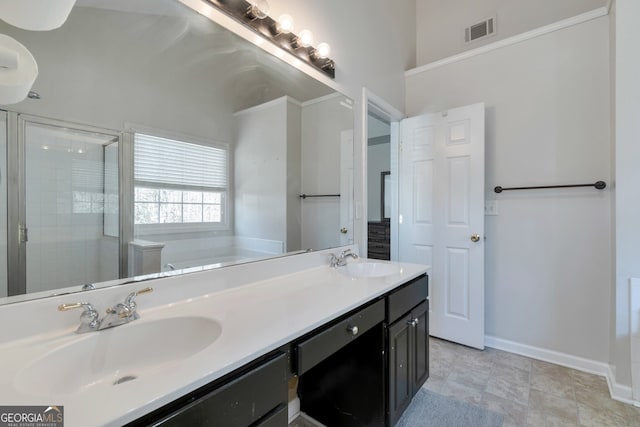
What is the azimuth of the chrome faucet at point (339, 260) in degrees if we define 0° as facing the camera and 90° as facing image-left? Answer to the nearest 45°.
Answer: approximately 315°

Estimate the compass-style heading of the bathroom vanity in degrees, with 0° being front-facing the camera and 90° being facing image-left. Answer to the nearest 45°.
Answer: approximately 315°

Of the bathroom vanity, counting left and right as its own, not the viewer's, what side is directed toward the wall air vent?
left
